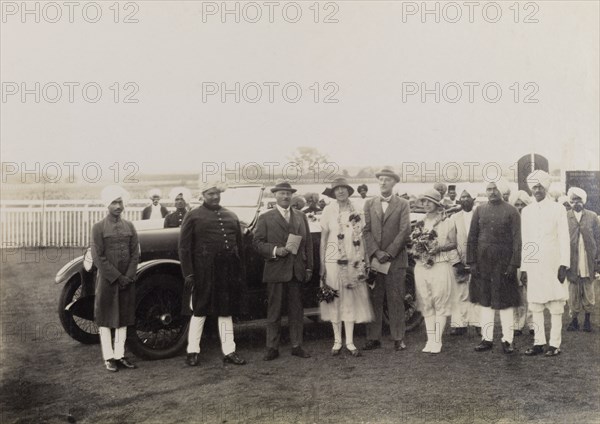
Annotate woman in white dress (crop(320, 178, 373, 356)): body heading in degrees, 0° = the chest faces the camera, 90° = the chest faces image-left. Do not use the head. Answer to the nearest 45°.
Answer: approximately 0°

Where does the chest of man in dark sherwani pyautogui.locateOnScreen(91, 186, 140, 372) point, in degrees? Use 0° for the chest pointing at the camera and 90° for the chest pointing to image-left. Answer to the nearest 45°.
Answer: approximately 315°

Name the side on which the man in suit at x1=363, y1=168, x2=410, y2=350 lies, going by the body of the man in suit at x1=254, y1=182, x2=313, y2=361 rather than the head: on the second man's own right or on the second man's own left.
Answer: on the second man's own left

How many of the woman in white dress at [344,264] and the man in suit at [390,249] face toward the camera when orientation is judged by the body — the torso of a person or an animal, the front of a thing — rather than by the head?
2

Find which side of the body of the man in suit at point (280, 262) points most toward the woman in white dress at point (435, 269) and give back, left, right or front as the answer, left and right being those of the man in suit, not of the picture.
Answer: left

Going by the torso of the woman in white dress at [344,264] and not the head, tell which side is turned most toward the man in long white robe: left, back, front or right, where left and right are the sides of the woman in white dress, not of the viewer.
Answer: left

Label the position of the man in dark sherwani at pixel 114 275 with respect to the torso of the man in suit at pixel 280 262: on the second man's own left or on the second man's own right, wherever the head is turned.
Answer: on the second man's own right

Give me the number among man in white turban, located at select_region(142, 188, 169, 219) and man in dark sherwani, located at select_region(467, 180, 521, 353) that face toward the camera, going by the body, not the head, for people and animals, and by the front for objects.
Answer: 2
